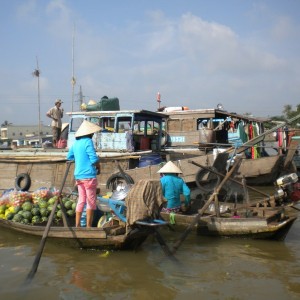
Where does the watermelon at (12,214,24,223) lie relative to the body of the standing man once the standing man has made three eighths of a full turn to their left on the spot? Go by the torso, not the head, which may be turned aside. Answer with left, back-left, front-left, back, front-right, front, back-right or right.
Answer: back

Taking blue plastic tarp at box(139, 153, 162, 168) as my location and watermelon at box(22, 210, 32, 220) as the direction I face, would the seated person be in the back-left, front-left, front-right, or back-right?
front-left

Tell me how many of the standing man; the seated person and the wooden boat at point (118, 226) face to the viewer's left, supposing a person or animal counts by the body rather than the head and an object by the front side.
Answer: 1

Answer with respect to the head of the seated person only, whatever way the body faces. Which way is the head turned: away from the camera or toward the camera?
away from the camera

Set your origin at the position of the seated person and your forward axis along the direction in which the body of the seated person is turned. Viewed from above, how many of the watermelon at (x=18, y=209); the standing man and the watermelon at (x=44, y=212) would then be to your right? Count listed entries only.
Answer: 0

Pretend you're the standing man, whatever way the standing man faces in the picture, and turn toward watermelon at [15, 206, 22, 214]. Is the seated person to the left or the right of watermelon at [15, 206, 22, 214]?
left
